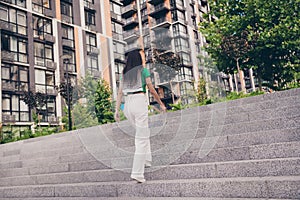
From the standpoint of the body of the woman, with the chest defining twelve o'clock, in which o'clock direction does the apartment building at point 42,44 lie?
The apartment building is roughly at 10 o'clock from the woman.

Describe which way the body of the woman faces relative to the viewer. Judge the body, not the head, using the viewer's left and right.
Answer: facing away from the viewer and to the right of the viewer

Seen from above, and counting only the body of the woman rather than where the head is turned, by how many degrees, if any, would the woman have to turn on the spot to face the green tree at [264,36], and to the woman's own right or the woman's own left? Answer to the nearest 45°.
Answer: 0° — they already face it

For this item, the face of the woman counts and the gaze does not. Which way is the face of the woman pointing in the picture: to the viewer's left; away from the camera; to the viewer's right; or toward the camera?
away from the camera
